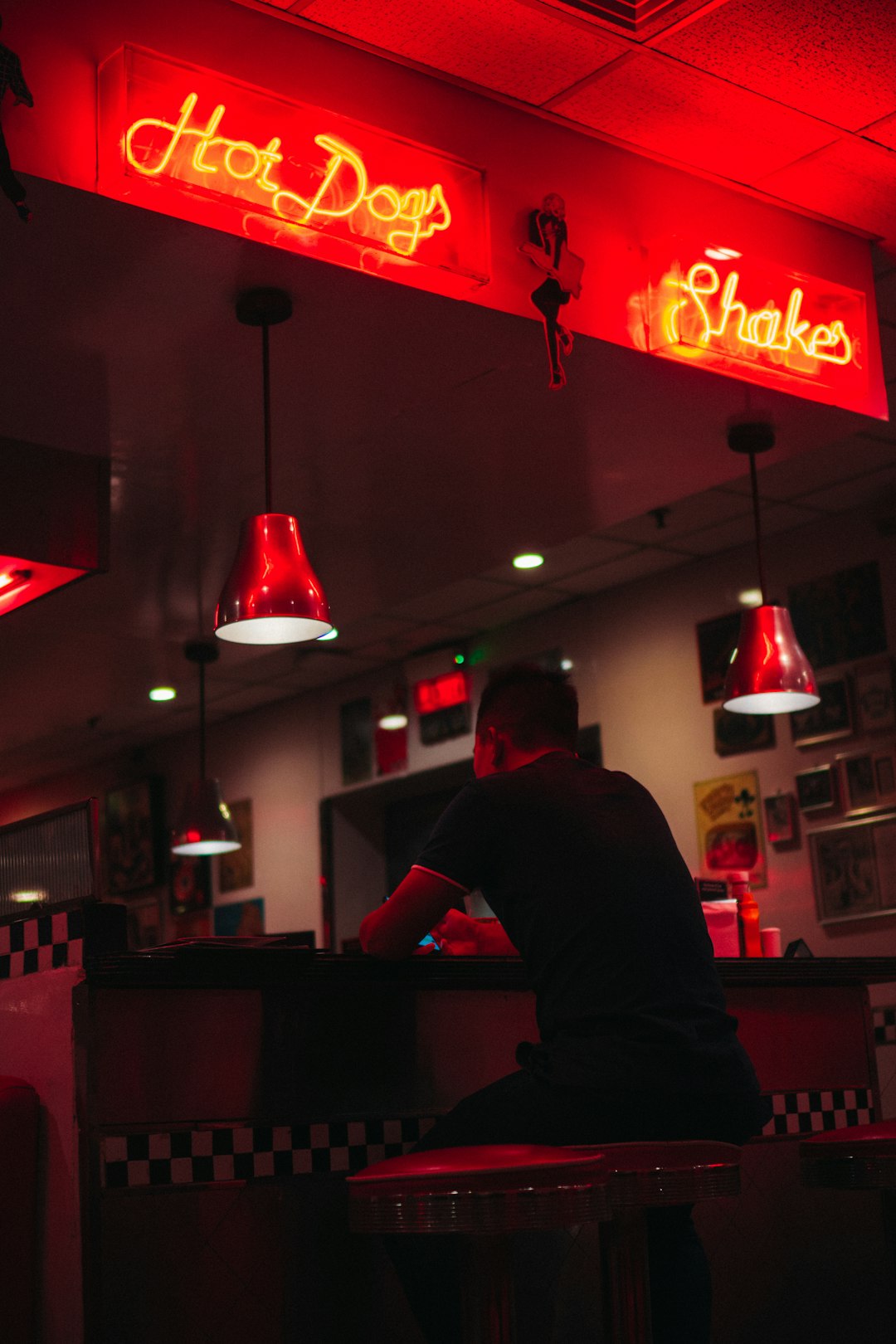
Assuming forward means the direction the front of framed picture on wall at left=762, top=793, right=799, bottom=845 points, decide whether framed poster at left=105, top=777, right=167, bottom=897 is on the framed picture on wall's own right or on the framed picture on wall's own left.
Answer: on the framed picture on wall's own right

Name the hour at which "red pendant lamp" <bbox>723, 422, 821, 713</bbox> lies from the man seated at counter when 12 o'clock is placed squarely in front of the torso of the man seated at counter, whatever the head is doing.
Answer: The red pendant lamp is roughly at 2 o'clock from the man seated at counter.

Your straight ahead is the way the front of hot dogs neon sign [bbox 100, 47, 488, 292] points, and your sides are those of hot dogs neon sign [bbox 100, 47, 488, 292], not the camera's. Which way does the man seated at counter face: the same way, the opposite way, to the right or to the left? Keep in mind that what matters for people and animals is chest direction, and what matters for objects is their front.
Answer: the opposite way

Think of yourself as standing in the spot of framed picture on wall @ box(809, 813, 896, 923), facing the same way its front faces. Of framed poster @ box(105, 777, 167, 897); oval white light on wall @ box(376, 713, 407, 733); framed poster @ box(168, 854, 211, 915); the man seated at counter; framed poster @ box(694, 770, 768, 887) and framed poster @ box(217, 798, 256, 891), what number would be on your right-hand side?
5

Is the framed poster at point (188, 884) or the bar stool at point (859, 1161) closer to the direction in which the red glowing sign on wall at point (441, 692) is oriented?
the bar stool

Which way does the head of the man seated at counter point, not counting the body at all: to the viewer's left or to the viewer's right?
to the viewer's left

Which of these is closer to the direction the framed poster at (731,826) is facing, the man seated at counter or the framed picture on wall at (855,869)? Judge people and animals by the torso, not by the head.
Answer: the man seated at counter

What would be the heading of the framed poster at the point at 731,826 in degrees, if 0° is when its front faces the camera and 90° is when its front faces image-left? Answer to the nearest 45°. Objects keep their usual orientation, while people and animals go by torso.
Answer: approximately 45°

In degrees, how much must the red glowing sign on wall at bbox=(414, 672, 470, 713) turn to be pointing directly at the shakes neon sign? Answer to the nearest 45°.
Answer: approximately 45° to its left

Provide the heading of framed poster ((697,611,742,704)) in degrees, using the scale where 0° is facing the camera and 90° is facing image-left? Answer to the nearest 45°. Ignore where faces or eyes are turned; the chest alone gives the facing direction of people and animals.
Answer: approximately 45°
